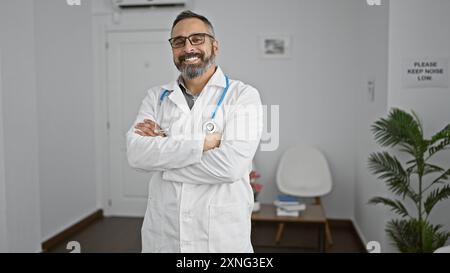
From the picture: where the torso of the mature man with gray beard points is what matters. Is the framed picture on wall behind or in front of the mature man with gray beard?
behind

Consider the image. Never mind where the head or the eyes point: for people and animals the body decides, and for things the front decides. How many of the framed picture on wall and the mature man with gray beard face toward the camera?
2

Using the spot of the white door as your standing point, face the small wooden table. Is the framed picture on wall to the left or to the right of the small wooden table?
left

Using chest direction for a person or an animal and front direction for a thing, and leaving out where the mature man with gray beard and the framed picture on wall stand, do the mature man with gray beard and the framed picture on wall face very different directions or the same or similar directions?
same or similar directions

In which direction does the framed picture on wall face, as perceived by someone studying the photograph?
facing the viewer

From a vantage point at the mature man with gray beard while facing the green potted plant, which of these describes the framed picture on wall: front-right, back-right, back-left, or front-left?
front-left

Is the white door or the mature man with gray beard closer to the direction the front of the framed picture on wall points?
the mature man with gray beard

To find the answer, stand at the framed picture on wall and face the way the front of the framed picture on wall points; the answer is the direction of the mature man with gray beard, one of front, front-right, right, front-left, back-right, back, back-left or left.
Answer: front
